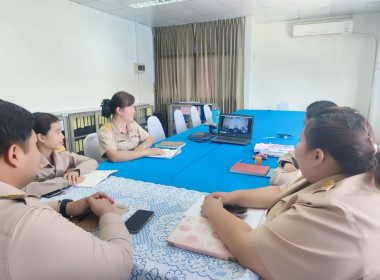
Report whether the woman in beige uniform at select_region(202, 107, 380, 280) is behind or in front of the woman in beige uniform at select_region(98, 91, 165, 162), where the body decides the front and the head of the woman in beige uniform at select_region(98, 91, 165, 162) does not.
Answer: in front

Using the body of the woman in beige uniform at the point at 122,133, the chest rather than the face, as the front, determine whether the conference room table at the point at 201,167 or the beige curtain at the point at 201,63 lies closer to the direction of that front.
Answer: the conference room table

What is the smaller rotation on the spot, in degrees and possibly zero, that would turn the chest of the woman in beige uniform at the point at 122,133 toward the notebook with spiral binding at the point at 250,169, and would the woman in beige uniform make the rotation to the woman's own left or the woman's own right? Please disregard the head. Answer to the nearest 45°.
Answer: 0° — they already face it

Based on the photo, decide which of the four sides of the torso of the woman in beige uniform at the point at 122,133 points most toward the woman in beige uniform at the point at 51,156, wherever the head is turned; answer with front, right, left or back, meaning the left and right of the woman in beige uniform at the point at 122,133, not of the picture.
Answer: right

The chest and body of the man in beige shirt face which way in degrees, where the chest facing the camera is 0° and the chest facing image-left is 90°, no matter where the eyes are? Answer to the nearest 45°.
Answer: approximately 225°

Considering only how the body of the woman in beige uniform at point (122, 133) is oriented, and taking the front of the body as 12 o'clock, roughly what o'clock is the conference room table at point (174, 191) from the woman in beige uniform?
The conference room table is roughly at 1 o'clock from the woman in beige uniform.

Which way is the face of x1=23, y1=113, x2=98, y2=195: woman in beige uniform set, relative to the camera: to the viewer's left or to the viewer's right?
to the viewer's right

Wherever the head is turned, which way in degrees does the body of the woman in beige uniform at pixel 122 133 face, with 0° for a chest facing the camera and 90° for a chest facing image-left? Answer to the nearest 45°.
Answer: approximately 315°

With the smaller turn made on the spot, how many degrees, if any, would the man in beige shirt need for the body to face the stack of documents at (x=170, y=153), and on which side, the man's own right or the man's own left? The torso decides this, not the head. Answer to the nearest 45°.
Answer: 0° — they already face it

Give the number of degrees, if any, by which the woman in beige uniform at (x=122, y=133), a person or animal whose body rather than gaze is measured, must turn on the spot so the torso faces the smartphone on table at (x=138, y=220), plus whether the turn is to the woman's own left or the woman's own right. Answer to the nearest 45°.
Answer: approximately 45° to the woman's own right

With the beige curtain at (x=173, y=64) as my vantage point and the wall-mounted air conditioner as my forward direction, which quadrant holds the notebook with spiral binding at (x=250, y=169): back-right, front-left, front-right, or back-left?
front-right

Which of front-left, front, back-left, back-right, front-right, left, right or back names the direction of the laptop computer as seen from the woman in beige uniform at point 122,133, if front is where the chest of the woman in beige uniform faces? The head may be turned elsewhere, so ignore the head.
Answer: front-left

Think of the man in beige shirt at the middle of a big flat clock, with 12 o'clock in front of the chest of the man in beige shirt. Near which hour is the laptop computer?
The laptop computer is roughly at 12 o'clock from the man in beige shirt.

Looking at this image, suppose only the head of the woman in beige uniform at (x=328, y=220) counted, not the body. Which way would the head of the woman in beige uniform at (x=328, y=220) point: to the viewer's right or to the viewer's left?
to the viewer's left

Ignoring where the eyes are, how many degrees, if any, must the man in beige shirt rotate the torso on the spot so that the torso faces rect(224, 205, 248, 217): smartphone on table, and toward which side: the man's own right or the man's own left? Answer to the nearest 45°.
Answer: approximately 45° to the man's own right

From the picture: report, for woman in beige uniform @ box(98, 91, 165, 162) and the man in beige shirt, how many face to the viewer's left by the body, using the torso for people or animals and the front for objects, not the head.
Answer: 0

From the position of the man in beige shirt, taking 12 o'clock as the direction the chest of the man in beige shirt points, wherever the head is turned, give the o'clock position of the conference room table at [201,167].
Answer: The conference room table is roughly at 12 o'clock from the man in beige shirt.
